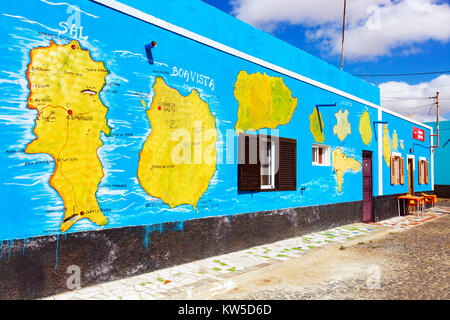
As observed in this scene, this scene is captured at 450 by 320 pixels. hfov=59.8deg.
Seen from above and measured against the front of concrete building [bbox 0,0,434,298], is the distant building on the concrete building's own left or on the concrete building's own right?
on the concrete building's own left

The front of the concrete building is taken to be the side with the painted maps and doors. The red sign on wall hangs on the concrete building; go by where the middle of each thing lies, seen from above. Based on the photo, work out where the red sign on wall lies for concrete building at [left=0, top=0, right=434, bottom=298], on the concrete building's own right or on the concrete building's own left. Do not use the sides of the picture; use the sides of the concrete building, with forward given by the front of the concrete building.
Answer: on the concrete building's own left

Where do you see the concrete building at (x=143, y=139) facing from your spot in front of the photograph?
facing the viewer and to the right of the viewer
